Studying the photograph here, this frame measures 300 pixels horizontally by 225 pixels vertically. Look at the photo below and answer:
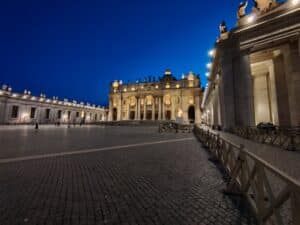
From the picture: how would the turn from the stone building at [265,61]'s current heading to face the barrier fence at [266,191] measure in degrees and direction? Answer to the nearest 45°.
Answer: approximately 45° to its left

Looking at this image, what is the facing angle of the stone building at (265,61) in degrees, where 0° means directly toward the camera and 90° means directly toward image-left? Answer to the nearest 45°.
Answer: approximately 45°
